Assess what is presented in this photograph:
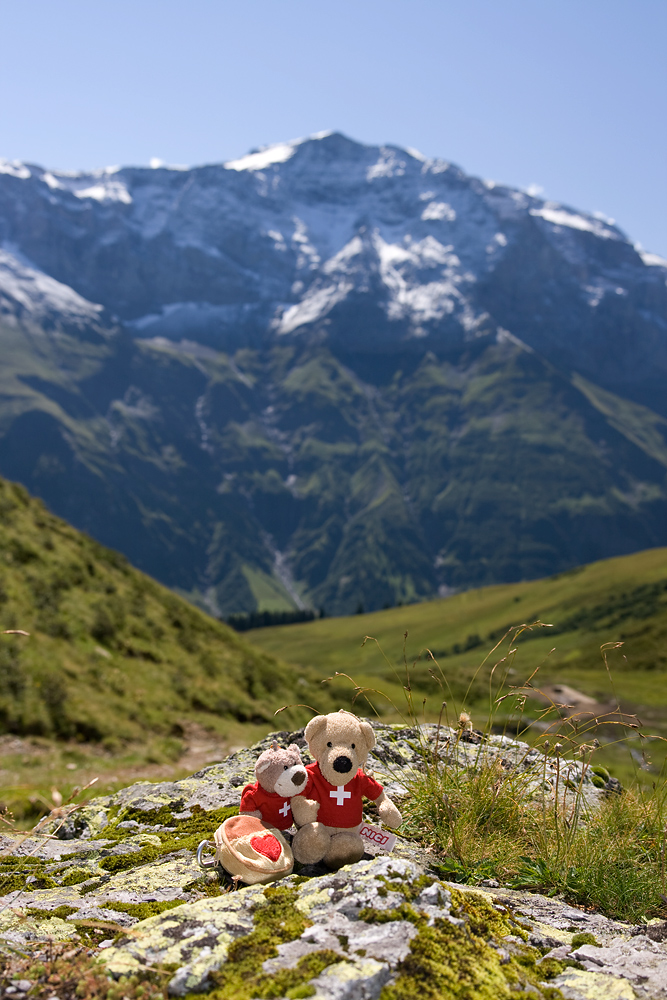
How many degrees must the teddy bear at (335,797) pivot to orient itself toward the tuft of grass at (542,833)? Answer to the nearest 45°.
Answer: approximately 90° to its left

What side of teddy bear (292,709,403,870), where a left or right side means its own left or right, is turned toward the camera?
front

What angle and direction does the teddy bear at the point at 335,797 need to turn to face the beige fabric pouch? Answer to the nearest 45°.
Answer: approximately 45° to its right

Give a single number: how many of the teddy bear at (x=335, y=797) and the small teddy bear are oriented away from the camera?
0

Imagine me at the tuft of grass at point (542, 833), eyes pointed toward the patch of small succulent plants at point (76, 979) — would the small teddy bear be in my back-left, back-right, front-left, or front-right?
front-right

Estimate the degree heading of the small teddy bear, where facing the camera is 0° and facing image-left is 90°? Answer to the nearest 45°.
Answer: approximately 315°
